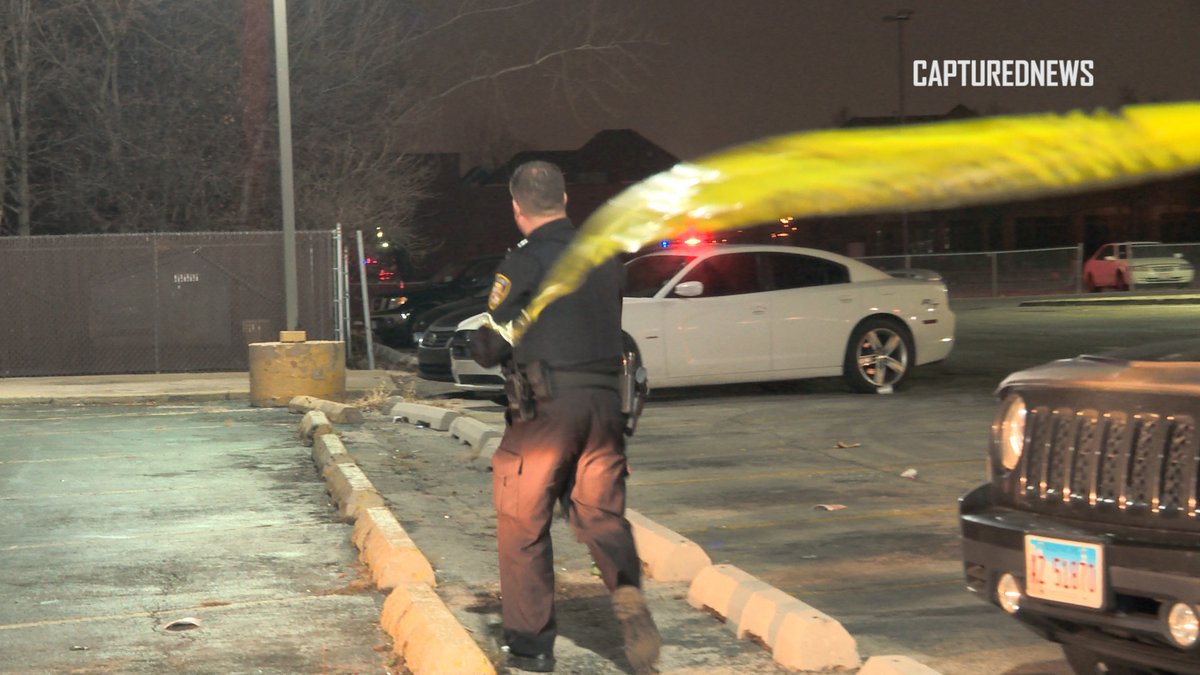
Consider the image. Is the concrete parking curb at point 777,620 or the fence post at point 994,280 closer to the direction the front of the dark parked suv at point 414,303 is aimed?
the concrete parking curb

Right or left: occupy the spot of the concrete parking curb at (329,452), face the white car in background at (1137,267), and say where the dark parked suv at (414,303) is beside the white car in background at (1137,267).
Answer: left

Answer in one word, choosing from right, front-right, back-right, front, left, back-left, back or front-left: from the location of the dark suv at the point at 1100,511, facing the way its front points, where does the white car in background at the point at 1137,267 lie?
back-right

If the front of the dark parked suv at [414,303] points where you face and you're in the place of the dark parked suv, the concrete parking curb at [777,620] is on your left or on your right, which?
on your left

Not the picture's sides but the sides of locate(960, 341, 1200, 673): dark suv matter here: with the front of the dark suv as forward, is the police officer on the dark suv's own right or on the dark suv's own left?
on the dark suv's own right

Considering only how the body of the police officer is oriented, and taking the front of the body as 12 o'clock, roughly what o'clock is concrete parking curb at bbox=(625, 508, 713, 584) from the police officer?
The concrete parking curb is roughly at 2 o'clock from the police officer.

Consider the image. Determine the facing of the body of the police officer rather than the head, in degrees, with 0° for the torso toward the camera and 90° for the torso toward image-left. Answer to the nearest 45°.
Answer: approximately 135°

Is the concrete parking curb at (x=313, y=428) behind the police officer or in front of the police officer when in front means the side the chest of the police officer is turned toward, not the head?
in front

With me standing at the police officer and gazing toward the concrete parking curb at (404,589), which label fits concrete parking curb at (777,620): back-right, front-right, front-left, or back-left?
back-right

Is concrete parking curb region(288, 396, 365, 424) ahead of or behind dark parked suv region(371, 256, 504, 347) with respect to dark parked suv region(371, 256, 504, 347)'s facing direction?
ahead

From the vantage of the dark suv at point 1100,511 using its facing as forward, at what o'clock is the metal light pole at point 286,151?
The metal light pole is roughly at 3 o'clock from the dark suv.

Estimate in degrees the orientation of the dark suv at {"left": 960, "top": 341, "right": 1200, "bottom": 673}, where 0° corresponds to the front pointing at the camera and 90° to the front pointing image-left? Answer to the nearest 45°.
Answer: approximately 45°

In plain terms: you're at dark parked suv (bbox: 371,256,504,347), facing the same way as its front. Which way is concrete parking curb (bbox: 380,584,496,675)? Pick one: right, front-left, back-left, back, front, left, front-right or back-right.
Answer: front-left
